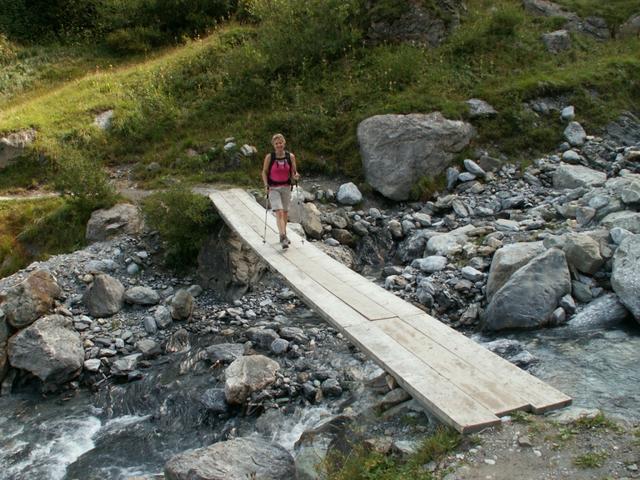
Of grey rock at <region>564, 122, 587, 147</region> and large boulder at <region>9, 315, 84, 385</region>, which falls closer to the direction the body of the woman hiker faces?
the large boulder

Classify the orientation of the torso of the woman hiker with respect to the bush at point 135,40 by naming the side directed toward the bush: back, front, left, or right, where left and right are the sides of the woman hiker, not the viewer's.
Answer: back

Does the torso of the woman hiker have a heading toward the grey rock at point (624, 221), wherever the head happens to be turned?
no

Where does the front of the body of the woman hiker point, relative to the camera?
toward the camera

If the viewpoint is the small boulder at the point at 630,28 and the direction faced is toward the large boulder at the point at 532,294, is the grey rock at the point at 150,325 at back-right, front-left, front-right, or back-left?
front-right

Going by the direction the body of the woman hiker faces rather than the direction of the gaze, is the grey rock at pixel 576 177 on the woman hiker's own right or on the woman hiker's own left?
on the woman hiker's own left

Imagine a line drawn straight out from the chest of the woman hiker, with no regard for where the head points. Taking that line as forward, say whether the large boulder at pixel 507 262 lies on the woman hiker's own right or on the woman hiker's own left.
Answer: on the woman hiker's own left

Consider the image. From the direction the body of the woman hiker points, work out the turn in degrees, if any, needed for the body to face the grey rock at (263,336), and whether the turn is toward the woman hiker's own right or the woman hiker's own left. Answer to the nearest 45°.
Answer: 0° — they already face it

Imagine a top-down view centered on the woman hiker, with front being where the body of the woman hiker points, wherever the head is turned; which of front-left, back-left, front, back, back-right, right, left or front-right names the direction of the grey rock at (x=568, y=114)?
back-left

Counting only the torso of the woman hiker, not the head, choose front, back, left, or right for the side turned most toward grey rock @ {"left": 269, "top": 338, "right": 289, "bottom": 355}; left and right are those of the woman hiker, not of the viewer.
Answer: front

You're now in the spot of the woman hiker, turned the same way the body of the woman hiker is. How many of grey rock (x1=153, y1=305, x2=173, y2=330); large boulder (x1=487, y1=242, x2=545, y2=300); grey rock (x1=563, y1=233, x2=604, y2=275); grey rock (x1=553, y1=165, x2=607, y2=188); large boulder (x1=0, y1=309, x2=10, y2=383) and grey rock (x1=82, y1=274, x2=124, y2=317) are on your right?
3

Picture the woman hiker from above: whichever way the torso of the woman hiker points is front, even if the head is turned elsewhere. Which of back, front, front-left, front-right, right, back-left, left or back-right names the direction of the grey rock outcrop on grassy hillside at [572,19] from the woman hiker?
back-left

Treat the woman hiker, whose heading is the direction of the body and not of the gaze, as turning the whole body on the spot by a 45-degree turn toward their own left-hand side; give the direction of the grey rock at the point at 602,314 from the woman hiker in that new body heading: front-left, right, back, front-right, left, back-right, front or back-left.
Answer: front

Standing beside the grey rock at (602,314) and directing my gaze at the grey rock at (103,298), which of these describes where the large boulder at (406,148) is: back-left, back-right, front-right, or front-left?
front-right

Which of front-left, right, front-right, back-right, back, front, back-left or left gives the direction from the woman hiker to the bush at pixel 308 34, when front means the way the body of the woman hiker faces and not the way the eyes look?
back

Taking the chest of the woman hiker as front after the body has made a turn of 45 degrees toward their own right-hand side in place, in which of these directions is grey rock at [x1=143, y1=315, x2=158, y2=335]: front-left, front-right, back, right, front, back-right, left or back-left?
front-right

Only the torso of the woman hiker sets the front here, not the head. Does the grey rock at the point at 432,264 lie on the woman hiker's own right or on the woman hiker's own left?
on the woman hiker's own left

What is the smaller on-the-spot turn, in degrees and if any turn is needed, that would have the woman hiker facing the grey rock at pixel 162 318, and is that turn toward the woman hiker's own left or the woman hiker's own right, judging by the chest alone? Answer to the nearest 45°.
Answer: approximately 90° to the woman hiker's own right
